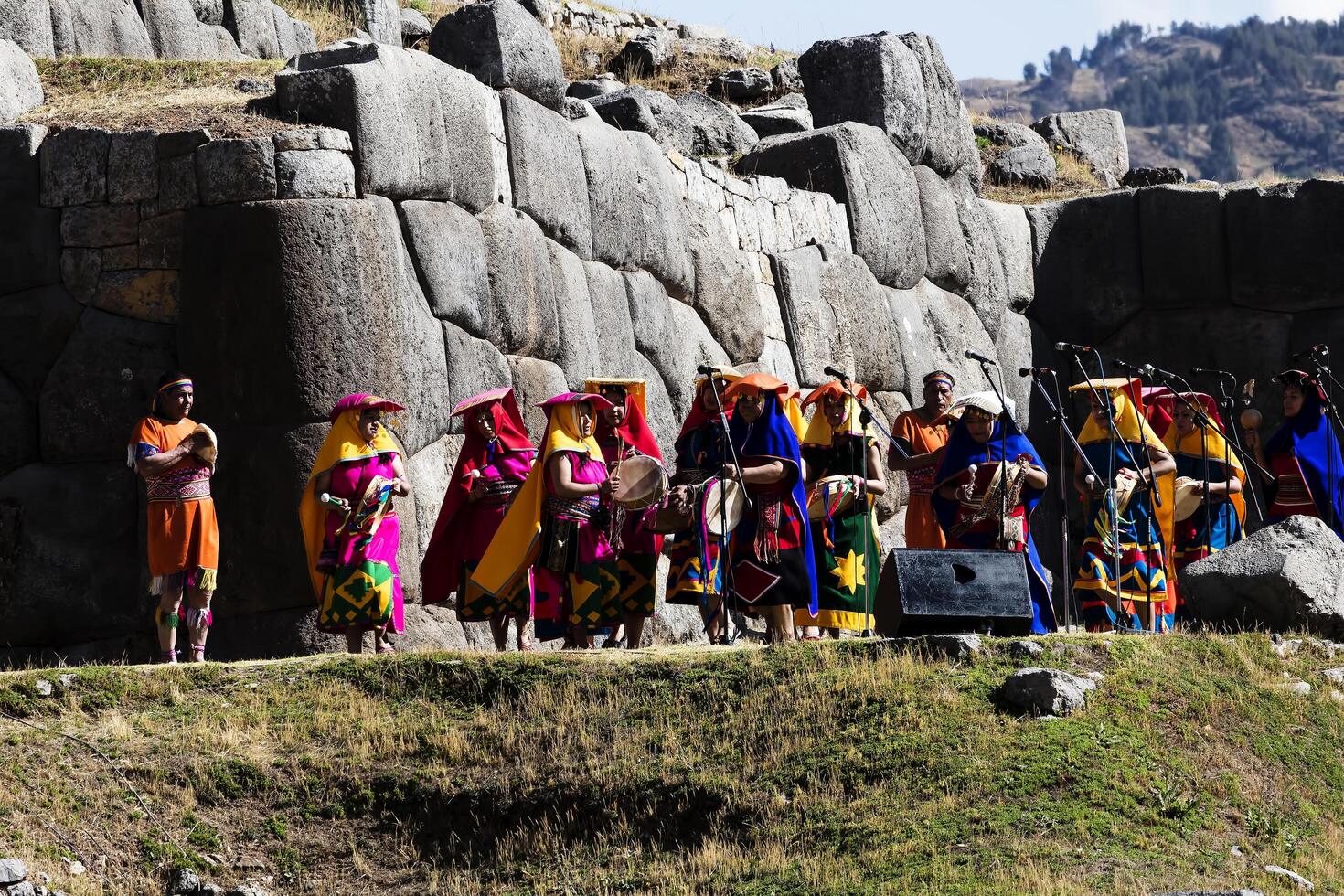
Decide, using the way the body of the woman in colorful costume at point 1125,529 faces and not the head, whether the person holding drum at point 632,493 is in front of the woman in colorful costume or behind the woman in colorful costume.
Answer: in front

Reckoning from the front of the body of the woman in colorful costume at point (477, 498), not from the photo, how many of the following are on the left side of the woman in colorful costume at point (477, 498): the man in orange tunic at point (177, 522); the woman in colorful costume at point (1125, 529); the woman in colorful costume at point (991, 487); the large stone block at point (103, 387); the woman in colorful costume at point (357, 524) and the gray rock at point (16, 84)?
2

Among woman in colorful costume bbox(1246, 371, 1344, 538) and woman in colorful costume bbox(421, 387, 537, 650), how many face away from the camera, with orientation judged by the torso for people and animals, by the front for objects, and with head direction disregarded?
0

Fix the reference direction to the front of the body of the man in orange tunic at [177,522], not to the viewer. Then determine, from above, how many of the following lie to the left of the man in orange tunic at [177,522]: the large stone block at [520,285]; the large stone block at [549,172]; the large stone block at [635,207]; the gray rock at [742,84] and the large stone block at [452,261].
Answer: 5

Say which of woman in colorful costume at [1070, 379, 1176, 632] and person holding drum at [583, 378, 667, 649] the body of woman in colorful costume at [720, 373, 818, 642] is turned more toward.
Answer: the person holding drum

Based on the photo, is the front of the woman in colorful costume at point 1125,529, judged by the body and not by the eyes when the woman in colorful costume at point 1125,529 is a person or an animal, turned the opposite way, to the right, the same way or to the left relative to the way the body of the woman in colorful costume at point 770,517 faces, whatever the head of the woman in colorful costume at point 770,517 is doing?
the same way

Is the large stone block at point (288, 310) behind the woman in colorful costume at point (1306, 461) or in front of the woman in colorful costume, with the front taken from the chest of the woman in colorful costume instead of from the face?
in front

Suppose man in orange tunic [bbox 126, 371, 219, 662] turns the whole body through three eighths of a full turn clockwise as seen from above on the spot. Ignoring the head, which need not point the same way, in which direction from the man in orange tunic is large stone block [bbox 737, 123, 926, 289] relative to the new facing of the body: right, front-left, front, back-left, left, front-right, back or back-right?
back-right

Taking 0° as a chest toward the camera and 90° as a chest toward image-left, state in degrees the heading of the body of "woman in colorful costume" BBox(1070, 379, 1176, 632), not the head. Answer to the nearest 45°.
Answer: approximately 45°

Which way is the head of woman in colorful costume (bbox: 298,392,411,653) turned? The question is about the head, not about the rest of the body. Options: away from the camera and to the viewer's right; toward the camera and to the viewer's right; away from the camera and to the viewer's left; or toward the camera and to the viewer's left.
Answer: toward the camera and to the viewer's right

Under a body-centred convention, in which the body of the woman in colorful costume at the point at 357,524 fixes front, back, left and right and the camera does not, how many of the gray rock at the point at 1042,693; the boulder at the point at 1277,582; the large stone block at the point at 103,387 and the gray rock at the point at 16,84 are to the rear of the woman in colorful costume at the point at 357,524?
2

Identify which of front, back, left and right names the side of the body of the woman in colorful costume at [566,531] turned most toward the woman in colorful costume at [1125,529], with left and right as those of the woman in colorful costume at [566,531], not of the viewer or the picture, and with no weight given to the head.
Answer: front

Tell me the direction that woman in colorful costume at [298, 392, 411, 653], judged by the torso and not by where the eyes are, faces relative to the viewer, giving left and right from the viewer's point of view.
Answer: facing the viewer and to the right of the viewer

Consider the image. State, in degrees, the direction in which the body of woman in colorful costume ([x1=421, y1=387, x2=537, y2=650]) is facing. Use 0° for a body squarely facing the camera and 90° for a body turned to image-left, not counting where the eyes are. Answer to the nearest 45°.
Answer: approximately 0°

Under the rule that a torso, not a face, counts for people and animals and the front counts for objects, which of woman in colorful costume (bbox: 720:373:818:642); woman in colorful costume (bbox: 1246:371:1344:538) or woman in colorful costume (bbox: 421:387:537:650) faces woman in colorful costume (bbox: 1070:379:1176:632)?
woman in colorful costume (bbox: 1246:371:1344:538)

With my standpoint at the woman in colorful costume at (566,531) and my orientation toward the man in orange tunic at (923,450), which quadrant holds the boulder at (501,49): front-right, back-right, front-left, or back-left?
front-left

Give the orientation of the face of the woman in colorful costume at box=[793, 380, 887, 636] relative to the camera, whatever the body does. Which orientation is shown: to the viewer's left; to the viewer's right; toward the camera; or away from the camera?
toward the camera

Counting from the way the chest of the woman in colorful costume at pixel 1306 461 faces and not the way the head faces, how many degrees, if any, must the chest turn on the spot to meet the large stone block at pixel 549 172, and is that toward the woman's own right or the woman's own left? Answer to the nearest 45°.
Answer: approximately 45° to the woman's own right

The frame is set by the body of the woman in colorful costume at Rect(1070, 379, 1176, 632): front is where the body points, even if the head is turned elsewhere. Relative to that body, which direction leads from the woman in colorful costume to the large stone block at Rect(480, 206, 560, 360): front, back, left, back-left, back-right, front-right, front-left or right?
front-right
